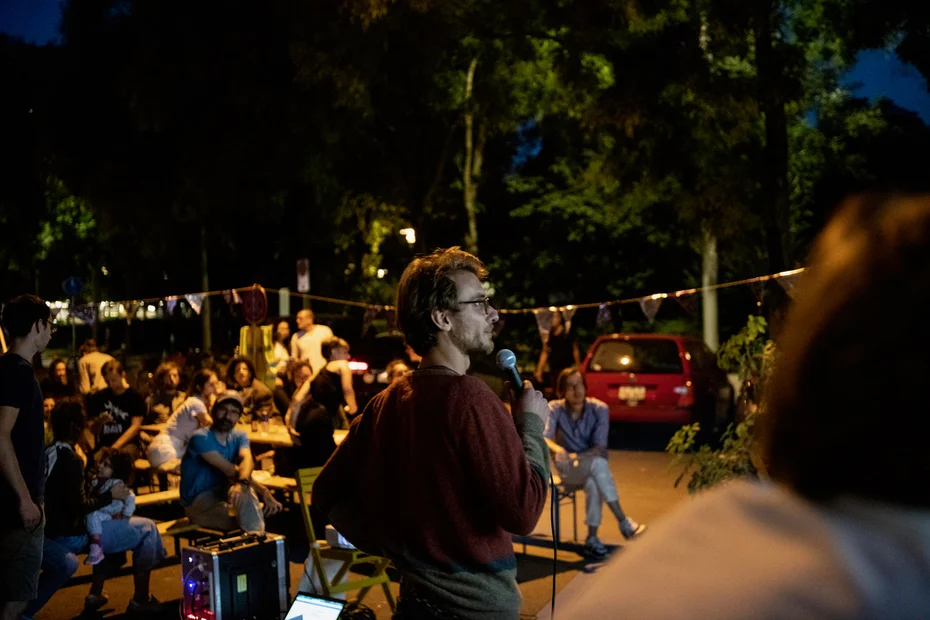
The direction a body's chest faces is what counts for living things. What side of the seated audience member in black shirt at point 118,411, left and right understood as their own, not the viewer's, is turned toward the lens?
front

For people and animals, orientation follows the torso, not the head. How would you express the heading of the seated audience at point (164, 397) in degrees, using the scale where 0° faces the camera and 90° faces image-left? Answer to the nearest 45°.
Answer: approximately 315°

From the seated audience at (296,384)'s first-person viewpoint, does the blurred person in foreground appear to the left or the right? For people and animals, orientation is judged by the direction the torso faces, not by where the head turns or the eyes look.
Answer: on their left

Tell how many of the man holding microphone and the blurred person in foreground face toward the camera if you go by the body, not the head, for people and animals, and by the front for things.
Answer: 0

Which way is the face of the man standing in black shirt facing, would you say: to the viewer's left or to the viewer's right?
to the viewer's right

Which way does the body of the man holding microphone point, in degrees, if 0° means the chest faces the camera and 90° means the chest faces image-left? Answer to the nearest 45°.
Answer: approximately 225°

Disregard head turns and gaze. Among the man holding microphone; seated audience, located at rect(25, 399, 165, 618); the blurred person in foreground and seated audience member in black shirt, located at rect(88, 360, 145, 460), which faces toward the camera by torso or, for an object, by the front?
seated audience member in black shirt, located at rect(88, 360, 145, 460)

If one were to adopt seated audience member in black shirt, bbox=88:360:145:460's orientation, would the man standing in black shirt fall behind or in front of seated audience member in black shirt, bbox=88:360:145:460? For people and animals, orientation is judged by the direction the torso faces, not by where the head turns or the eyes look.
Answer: in front

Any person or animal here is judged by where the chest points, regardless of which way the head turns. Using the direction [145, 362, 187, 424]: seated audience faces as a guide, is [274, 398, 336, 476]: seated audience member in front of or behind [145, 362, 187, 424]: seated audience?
in front

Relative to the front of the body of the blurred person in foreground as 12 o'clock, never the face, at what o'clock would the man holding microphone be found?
The man holding microphone is roughly at 11 o'clock from the blurred person in foreground.

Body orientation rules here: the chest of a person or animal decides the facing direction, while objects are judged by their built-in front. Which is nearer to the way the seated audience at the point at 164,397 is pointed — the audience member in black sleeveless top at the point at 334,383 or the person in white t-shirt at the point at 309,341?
the audience member in black sleeveless top

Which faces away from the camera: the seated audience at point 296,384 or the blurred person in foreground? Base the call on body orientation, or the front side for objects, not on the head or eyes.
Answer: the blurred person in foreground

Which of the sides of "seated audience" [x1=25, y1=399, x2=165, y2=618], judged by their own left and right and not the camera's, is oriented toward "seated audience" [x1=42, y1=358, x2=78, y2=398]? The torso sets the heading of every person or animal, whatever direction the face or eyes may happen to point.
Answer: left

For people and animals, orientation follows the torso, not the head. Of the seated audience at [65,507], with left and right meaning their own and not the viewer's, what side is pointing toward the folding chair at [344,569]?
front

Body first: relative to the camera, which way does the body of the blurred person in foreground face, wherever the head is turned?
away from the camera

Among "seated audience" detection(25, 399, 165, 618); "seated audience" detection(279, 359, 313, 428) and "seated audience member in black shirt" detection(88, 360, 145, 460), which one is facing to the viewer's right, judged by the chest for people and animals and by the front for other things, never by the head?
"seated audience" detection(25, 399, 165, 618)

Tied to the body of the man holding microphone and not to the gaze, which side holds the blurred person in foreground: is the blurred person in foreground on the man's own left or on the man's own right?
on the man's own right

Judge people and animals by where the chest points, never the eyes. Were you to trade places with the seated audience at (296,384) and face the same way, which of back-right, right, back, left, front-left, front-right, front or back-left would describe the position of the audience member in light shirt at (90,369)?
right

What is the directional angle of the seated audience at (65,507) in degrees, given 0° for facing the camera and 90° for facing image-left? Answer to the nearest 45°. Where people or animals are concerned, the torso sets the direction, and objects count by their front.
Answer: approximately 270°
